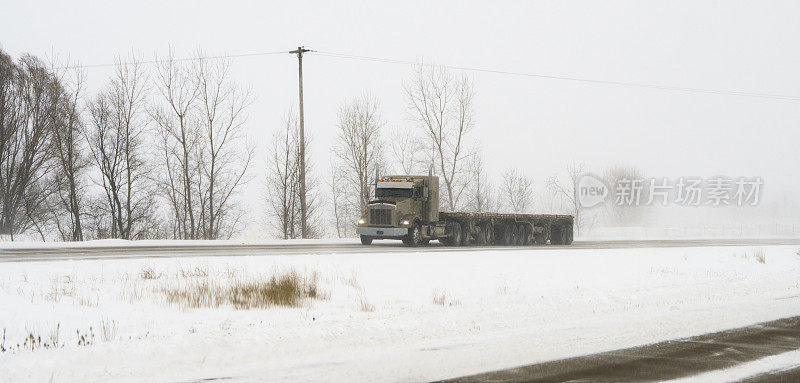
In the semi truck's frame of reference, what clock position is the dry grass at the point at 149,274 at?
The dry grass is roughly at 11 o'clock from the semi truck.

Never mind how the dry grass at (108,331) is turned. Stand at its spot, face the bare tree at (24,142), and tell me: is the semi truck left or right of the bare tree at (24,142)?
right

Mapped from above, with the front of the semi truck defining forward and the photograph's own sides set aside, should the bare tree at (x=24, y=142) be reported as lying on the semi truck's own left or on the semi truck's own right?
on the semi truck's own right

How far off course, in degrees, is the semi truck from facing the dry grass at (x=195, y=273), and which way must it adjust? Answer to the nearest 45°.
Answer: approximately 45° to its left

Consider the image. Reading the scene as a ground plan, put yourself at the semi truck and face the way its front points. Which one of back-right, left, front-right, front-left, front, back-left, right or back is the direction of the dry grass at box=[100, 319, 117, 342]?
front-left

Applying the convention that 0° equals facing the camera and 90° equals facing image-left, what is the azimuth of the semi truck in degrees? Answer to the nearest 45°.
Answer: approximately 45°
